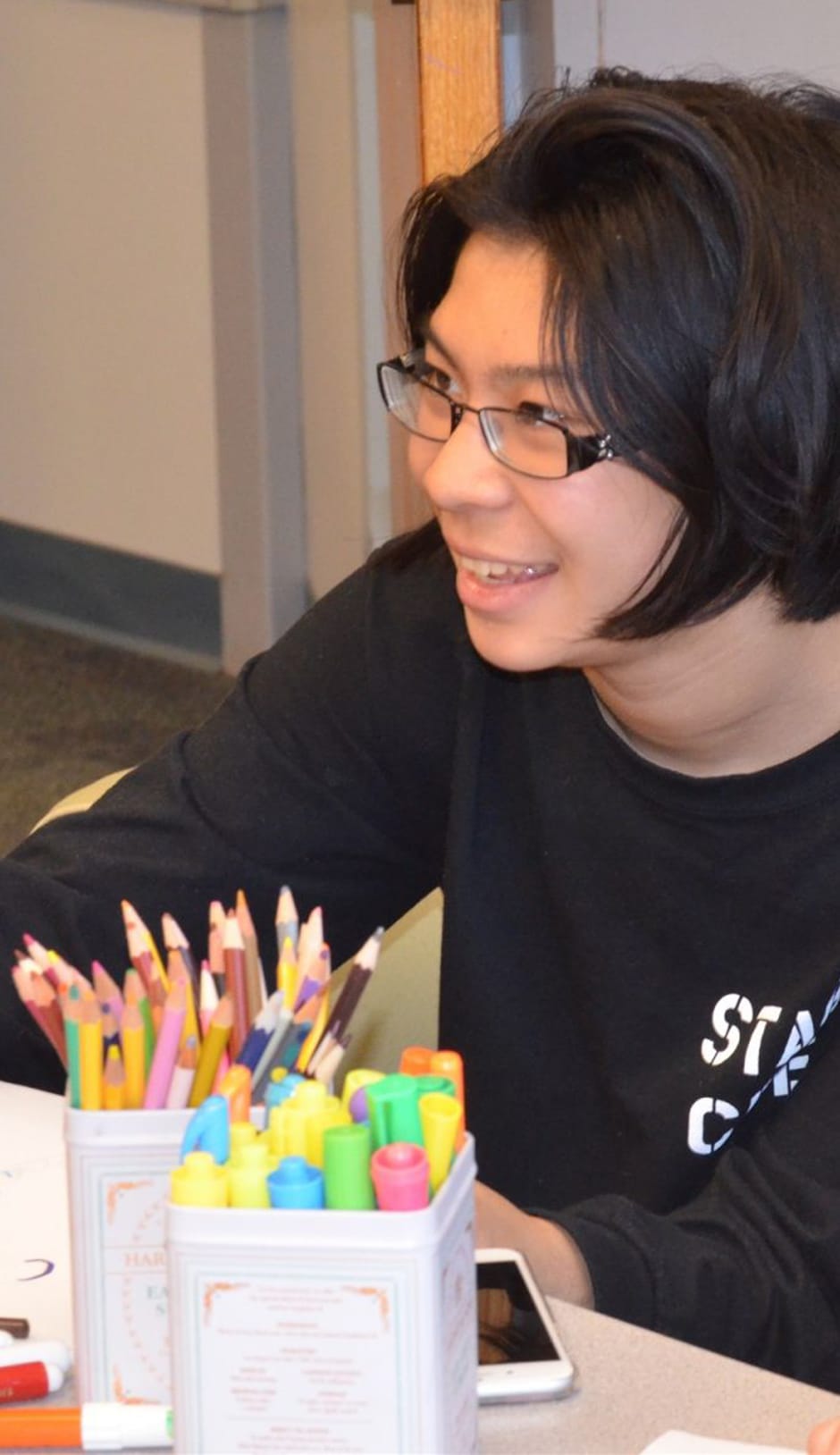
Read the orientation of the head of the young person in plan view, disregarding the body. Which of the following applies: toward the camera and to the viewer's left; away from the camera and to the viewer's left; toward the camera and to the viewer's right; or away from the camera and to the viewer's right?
toward the camera and to the viewer's left

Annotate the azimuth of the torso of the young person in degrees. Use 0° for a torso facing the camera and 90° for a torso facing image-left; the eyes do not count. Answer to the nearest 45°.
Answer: approximately 45°
